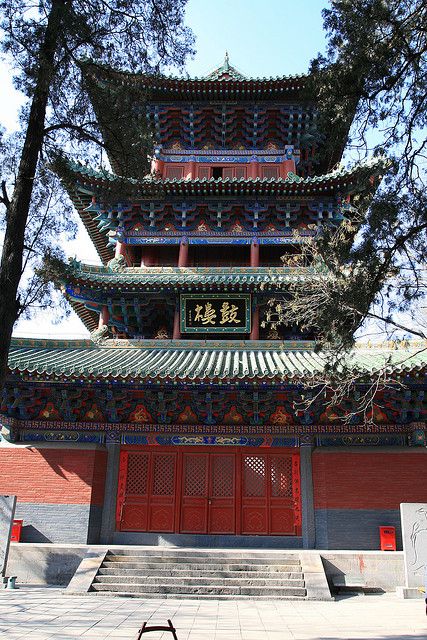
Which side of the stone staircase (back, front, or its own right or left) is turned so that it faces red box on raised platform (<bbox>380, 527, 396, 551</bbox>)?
left

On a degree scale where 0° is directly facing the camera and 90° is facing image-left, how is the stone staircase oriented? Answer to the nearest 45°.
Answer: approximately 0°

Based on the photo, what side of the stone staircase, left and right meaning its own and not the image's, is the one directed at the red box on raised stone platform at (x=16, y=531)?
right

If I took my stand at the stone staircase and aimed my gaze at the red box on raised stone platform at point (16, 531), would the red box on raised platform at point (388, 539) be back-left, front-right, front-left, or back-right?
back-right

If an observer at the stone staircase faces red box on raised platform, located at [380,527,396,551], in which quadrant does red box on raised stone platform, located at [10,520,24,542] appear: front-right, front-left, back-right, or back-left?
back-left
